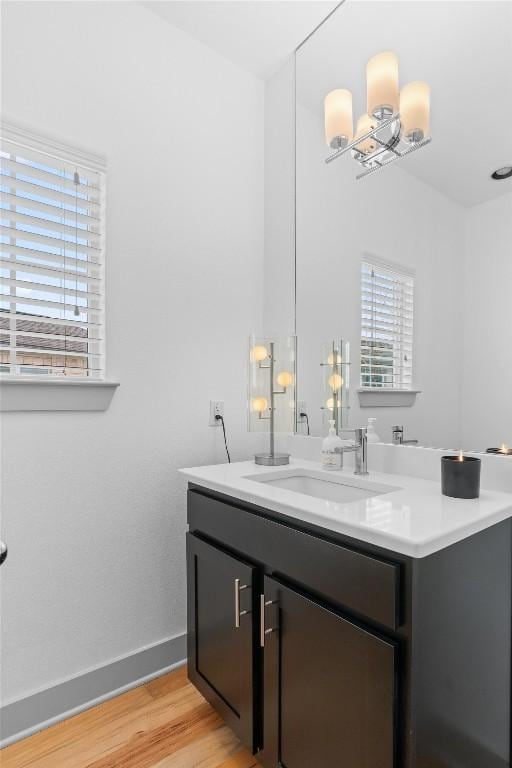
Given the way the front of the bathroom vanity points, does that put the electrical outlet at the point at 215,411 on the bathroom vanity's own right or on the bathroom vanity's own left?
on the bathroom vanity's own right

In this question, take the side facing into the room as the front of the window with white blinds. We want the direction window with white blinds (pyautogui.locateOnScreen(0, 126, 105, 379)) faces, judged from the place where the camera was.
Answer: facing the viewer and to the right of the viewer

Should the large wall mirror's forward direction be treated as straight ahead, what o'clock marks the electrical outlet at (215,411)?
The electrical outlet is roughly at 2 o'clock from the large wall mirror.

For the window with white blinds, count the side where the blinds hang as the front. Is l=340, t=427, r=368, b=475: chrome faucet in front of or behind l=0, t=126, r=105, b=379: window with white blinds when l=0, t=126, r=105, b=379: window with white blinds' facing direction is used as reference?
in front

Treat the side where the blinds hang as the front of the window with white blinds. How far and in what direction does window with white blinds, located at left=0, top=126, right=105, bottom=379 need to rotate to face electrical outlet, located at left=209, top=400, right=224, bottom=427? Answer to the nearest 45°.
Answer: approximately 45° to its left

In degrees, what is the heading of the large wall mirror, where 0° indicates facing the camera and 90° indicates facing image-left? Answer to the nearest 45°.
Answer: approximately 45°

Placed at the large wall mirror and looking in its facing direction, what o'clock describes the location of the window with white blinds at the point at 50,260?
The window with white blinds is roughly at 1 o'clock from the large wall mirror.
